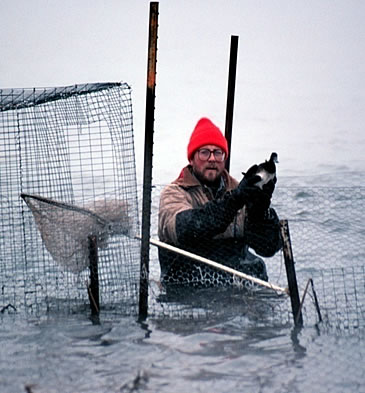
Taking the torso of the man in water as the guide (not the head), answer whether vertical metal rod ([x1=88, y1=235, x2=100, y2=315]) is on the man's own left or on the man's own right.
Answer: on the man's own right

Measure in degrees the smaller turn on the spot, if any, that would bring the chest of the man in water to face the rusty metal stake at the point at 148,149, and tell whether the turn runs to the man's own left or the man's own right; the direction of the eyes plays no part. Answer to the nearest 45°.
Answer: approximately 90° to the man's own right

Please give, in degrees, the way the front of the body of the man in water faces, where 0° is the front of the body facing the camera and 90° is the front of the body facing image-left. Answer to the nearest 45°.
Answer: approximately 315°

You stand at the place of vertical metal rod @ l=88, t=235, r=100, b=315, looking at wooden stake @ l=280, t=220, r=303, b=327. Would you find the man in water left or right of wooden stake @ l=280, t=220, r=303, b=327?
left

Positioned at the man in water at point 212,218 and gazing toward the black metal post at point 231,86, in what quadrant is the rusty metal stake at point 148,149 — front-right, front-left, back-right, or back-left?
back-left

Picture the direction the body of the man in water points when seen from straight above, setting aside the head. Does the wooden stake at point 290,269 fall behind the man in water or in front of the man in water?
in front
